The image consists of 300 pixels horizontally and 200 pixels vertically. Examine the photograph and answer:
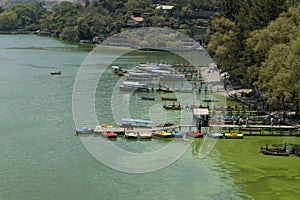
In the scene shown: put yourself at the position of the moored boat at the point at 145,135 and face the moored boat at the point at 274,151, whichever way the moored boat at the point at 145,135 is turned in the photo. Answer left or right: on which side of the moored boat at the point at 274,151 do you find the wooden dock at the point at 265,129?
left

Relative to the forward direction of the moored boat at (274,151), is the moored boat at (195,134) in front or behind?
in front

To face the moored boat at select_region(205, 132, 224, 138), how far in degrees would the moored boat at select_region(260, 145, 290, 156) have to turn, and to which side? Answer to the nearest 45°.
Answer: approximately 45° to its right

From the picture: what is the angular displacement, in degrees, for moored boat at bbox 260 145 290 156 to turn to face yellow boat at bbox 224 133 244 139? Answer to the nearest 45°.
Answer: approximately 45° to its right

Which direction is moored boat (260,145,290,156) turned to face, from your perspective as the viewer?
facing to the left of the viewer
